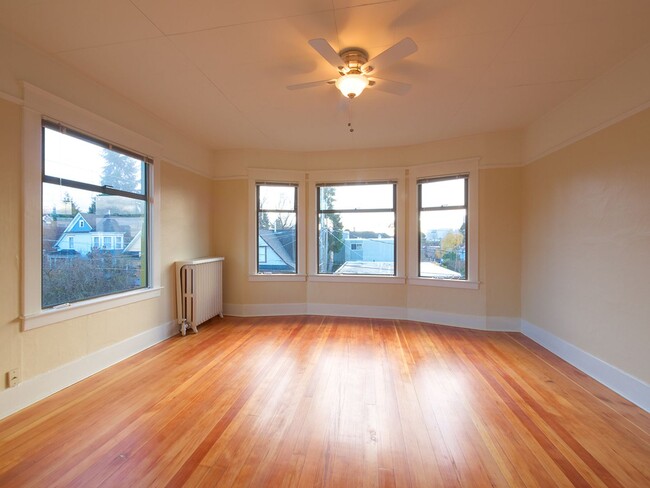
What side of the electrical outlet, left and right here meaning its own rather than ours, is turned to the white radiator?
left

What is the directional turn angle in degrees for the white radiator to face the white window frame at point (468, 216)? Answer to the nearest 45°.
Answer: approximately 45° to its left

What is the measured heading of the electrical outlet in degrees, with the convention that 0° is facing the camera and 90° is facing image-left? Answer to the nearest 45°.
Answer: approximately 315°

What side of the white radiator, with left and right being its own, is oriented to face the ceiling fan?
front

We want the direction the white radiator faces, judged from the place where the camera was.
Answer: facing the viewer and to the right of the viewer

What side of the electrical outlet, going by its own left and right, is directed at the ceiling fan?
front

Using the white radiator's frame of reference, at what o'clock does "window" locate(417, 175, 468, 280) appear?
The window is roughly at 11 o'clock from the white radiator.

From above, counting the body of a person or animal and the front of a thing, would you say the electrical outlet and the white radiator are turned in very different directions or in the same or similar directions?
same or similar directions

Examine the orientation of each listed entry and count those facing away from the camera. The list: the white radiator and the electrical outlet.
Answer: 0

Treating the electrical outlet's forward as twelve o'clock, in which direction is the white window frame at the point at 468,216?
The white window frame is roughly at 11 o'clock from the electrical outlet.
